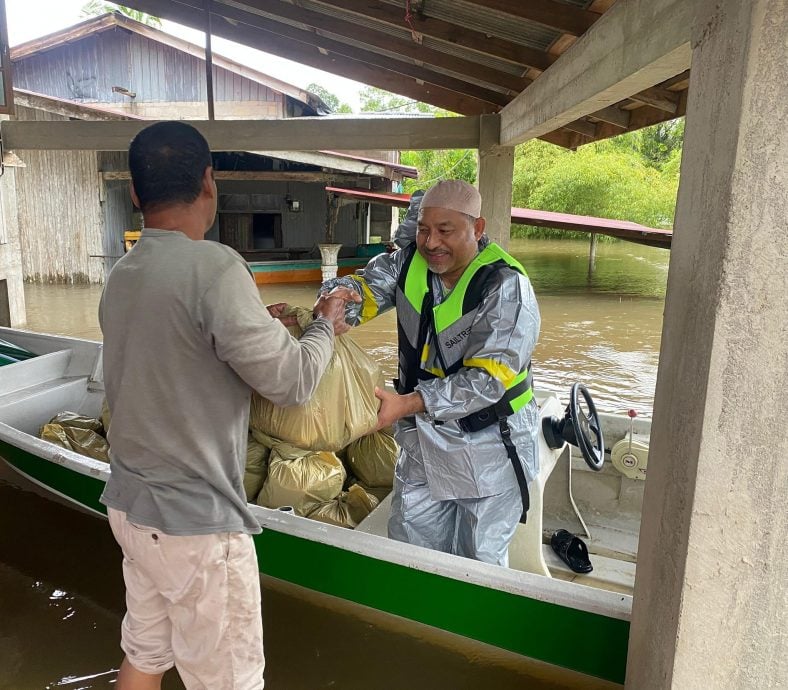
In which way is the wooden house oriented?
toward the camera

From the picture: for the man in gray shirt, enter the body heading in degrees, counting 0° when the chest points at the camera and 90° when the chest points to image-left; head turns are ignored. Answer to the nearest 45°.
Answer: approximately 225°

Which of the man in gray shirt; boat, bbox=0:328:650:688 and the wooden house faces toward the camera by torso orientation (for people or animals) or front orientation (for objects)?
the wooden house

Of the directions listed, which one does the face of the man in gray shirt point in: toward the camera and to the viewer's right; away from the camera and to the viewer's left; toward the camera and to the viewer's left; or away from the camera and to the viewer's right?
away from the camera and to the viewer's right

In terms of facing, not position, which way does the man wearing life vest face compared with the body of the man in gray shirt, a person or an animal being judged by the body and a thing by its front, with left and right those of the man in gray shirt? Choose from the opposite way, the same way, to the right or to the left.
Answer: the opposite way

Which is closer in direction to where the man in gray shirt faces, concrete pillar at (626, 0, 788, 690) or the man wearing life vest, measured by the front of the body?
the man wearing life vest

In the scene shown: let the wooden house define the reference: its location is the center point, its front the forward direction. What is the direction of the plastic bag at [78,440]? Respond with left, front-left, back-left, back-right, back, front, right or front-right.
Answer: front

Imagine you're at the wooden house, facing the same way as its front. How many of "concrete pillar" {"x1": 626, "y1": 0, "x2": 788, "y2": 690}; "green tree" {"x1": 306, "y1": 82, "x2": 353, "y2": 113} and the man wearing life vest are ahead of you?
2

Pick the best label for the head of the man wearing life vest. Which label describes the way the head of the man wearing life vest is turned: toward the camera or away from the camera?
toward the camera

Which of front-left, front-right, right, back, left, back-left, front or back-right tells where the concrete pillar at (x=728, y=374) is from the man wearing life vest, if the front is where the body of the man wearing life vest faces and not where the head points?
left

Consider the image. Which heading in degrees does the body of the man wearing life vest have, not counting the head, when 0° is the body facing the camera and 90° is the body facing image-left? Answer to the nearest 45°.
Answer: approximately 45°

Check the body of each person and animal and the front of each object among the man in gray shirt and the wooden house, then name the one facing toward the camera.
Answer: the wooden house

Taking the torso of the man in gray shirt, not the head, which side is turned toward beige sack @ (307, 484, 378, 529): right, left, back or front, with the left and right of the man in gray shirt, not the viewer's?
front

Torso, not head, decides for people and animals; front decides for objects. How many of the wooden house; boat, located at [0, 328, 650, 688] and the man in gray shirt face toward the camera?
1

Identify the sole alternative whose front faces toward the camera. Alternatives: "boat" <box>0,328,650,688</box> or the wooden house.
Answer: the wooden house

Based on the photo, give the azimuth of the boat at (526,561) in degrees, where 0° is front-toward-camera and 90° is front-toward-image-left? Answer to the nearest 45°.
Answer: approximately 135°

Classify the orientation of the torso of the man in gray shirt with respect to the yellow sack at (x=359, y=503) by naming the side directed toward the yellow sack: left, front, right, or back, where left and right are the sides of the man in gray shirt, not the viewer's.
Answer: front
